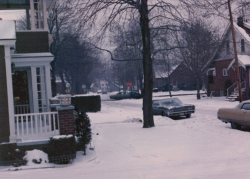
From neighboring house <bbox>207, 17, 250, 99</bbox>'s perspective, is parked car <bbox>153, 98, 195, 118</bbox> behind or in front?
in front

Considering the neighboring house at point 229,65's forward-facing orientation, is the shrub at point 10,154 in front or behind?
in front

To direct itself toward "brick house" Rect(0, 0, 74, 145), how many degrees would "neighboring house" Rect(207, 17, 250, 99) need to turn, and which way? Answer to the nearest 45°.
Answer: approximately 45° to its left

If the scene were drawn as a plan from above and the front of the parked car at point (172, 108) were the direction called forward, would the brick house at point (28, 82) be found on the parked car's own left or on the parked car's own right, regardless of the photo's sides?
on the parked car's own right

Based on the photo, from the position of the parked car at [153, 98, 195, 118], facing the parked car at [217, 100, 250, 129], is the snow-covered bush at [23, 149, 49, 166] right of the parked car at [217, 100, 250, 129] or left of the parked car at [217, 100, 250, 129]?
right

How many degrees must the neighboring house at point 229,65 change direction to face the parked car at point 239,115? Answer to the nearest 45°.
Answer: approximately 45° to its left

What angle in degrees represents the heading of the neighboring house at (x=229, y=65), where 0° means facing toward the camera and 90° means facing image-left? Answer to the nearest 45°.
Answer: approximately 45°

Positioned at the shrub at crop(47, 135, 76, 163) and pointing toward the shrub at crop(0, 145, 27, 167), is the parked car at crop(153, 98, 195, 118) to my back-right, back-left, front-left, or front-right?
back-right
